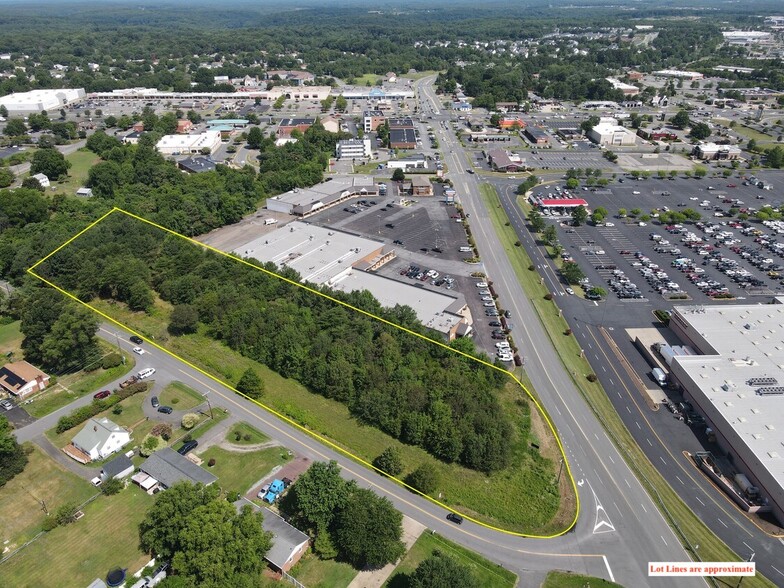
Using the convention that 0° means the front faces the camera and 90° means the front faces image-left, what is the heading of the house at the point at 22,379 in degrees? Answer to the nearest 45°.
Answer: approximately 315°

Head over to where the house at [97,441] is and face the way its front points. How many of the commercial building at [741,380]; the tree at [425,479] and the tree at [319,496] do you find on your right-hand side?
3

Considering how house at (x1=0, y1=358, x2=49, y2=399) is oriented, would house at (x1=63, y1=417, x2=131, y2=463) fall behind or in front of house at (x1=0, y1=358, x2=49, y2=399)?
in front

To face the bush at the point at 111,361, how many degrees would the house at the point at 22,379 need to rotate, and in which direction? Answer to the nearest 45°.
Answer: approximately 45° to its left

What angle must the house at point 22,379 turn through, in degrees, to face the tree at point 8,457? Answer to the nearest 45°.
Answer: approximately 45° to its right

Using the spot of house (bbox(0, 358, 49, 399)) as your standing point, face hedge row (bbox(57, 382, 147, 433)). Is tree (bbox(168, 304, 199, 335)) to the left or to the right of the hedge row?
left

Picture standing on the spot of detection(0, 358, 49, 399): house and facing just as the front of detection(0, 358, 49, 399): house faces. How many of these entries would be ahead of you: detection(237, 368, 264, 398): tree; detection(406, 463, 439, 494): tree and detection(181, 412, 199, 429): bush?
3

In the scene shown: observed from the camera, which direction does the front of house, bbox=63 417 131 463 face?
facing away from the viewer and to the right of the viewer

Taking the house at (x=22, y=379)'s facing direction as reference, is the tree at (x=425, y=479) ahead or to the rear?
ahead

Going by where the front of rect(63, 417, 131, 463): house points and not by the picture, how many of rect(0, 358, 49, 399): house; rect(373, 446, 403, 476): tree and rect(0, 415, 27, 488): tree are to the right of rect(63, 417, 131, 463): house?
1

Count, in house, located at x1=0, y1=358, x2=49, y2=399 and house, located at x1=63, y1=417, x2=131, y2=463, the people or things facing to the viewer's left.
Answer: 0
